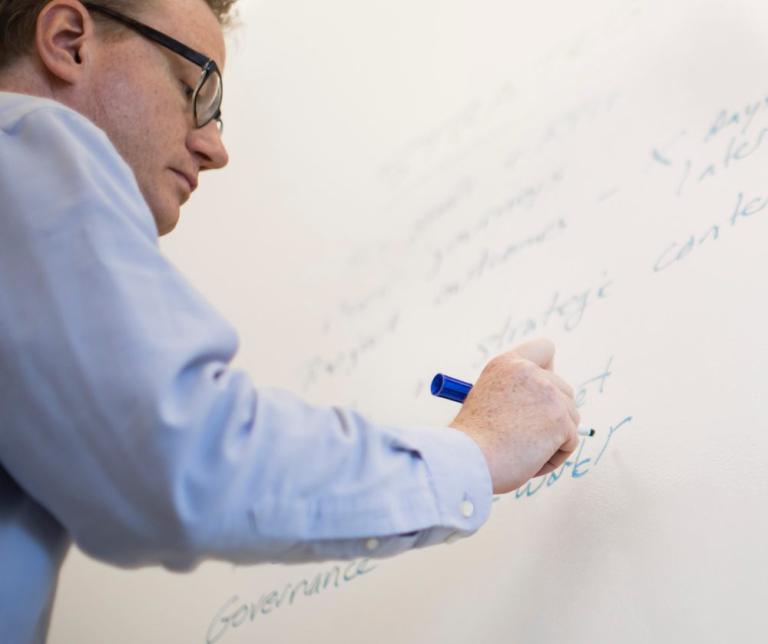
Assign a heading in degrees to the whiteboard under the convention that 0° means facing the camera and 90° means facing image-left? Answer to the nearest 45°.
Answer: approximately 45°

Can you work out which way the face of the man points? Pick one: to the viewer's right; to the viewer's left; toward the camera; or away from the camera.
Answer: to the viewer's right
